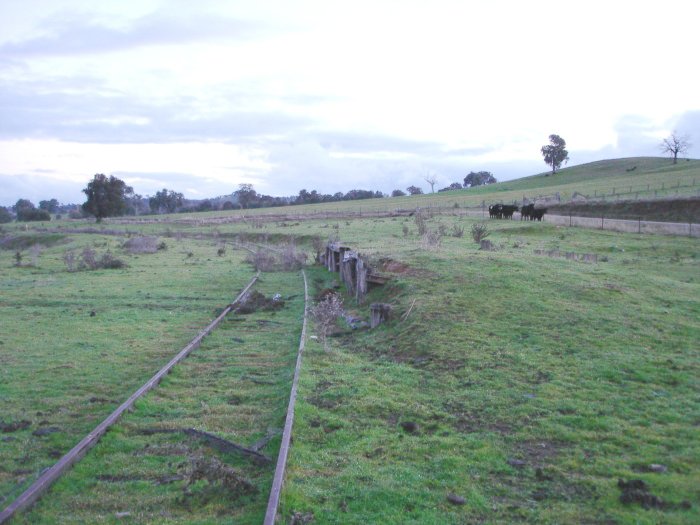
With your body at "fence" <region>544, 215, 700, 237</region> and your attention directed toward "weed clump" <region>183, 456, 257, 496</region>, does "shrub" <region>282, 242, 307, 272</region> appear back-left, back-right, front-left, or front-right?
front-right
